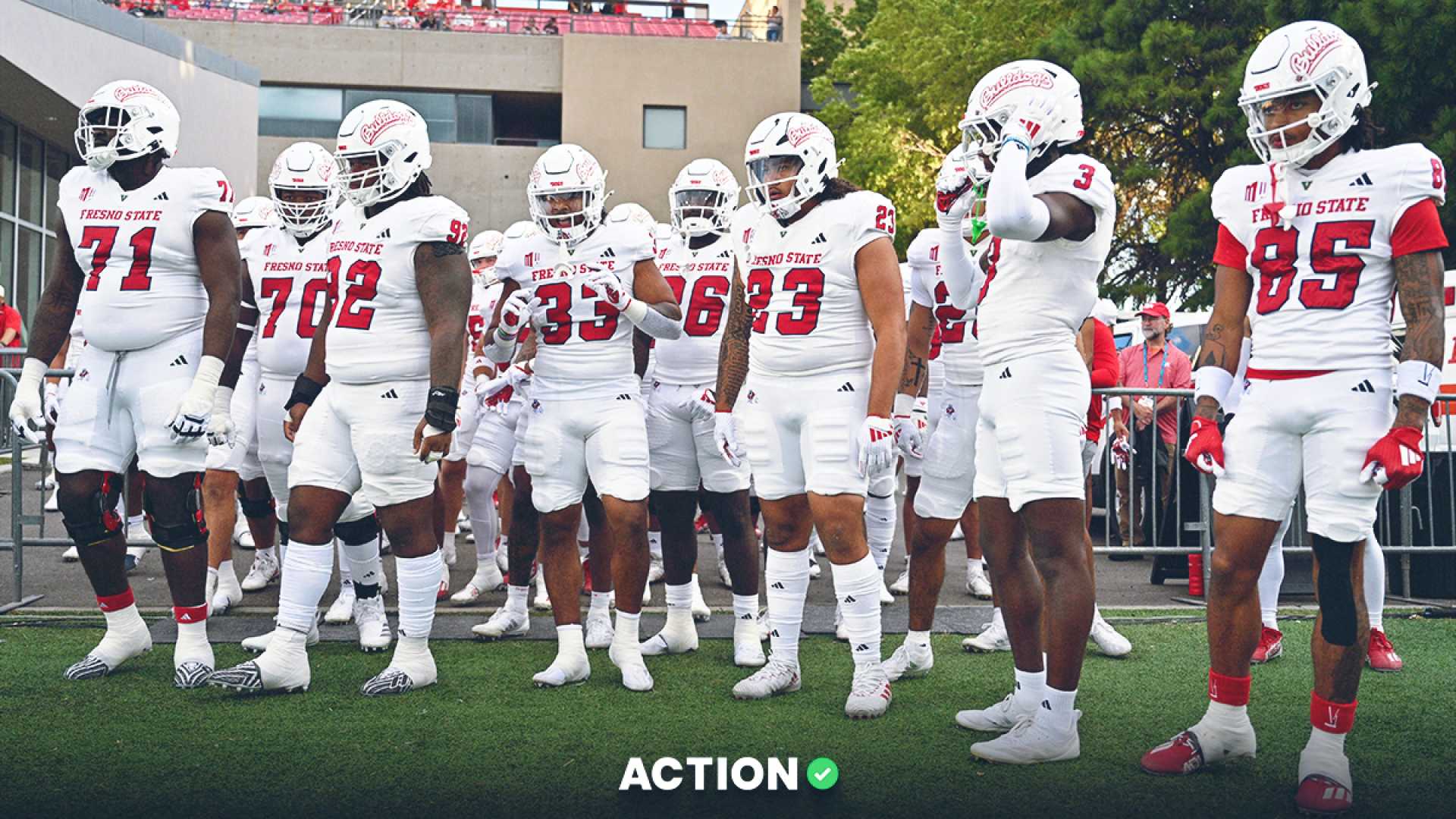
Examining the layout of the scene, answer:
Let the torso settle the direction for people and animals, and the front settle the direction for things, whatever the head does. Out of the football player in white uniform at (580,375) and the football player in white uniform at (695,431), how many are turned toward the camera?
2

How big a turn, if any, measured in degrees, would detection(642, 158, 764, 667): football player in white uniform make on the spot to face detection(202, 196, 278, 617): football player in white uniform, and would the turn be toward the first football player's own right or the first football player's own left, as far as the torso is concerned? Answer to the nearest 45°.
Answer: approximately 90° to the first football player's own right

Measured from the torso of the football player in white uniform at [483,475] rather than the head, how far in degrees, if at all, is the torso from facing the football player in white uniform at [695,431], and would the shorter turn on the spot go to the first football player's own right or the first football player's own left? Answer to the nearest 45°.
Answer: approximately 90° to the first football player's own left

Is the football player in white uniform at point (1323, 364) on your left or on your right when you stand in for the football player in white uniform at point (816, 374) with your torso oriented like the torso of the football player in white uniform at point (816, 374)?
on your left

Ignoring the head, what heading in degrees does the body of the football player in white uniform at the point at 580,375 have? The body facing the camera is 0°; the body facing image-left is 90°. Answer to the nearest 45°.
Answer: approximately 0°

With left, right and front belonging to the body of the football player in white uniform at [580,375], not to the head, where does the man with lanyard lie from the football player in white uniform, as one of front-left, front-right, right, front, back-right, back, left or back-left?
back-left

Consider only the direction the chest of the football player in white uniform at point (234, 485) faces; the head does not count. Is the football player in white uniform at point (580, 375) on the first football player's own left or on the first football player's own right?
on the first football player's own left

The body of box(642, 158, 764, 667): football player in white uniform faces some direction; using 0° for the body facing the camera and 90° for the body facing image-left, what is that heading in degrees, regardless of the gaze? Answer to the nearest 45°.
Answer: approximately 0°
